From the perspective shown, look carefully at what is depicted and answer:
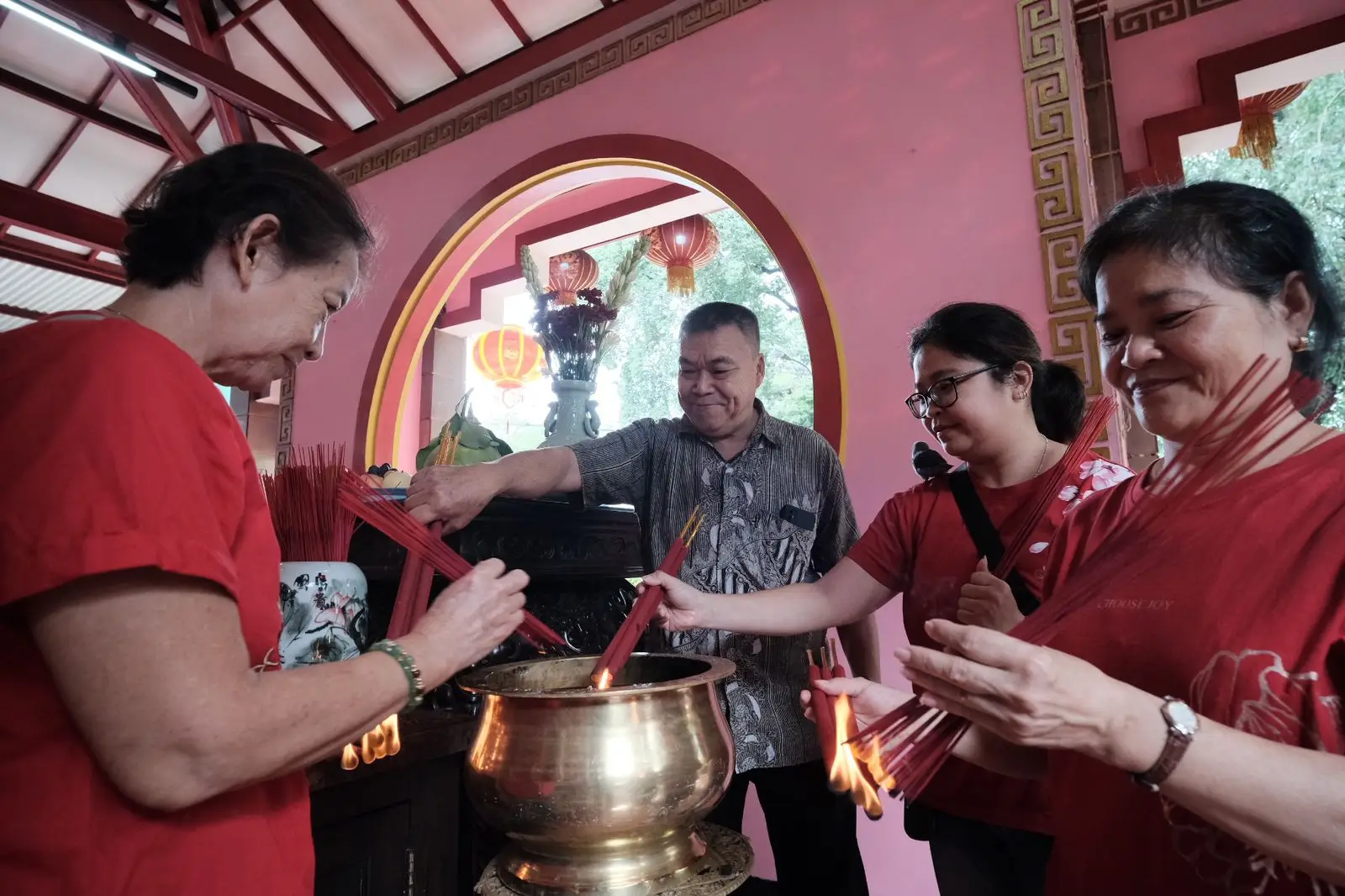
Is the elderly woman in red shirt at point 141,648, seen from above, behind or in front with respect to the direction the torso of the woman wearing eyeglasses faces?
in front

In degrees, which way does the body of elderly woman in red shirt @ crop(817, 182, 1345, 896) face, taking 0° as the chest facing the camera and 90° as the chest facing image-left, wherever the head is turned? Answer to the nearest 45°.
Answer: approximately 45°

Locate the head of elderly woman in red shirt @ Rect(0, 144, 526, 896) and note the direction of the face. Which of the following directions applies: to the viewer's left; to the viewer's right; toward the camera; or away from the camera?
to the viewer's right

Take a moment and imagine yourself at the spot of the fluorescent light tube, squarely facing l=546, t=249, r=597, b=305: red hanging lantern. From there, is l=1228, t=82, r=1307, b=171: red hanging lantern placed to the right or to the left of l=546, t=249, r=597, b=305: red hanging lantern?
right

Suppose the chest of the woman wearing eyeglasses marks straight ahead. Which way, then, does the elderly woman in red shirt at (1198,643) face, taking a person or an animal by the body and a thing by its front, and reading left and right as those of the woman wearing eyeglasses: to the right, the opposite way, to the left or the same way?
the same way

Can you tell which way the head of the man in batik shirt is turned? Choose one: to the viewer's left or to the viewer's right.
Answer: to the viewer's left

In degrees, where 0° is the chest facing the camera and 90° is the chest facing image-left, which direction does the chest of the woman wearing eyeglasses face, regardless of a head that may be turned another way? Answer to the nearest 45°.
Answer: approximately 45°

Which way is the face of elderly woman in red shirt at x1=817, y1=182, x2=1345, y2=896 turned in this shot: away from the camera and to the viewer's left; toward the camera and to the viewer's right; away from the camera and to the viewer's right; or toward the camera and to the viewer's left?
toward the camera and to the viewer's left

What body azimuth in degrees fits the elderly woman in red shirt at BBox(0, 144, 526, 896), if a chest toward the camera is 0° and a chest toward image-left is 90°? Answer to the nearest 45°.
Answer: approximately 270°

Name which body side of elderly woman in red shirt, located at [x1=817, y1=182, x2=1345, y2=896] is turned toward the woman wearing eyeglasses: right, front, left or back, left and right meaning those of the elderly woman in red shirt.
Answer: right

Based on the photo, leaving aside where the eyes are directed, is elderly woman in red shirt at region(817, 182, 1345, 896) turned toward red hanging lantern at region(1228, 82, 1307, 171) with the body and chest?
no

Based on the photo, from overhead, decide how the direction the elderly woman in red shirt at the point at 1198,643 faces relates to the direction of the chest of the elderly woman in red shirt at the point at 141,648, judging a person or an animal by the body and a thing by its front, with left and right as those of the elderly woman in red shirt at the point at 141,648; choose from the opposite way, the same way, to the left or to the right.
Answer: the opposite way

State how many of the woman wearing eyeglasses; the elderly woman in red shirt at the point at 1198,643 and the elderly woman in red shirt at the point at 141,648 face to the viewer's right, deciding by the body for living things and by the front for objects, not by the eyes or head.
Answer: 1

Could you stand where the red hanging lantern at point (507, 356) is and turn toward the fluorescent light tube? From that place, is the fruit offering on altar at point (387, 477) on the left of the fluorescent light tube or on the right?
left

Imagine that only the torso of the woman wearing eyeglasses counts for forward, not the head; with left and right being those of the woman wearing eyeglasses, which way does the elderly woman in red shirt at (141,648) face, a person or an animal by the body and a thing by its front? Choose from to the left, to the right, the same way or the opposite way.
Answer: the opposite way

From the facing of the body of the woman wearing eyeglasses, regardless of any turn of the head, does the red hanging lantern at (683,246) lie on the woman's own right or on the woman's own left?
on the woman's own right

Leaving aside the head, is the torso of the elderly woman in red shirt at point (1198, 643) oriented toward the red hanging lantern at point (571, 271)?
no
